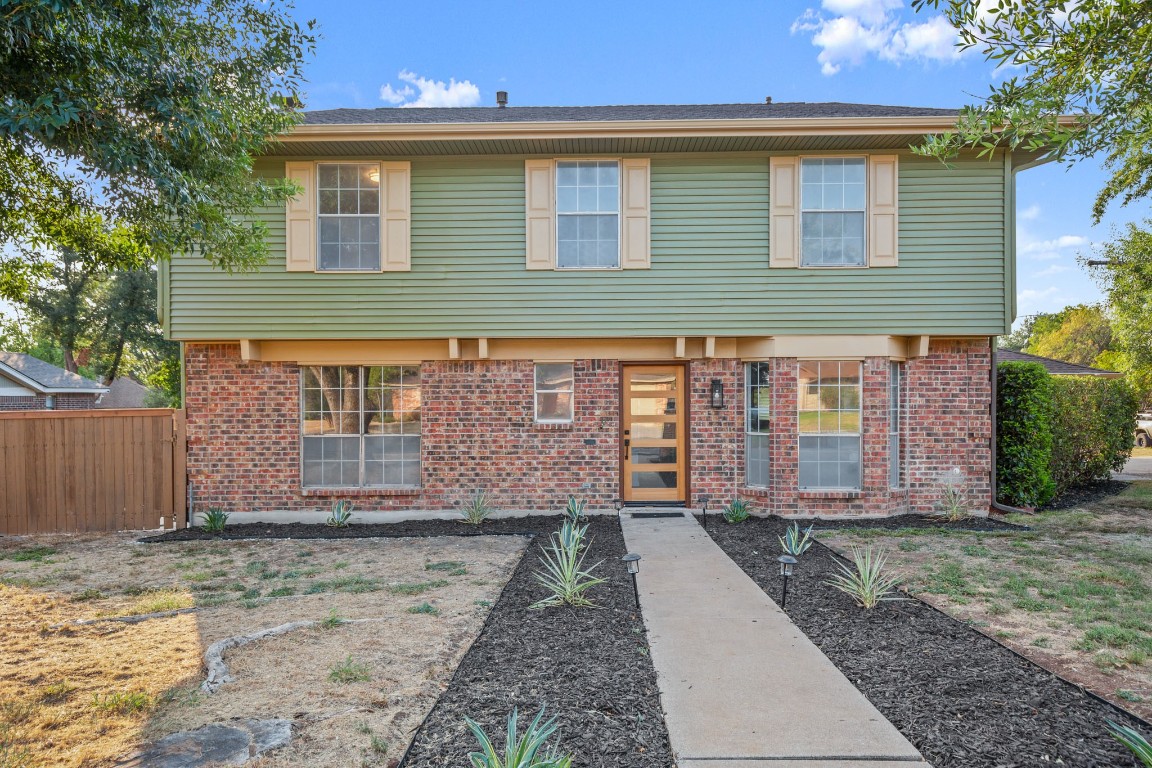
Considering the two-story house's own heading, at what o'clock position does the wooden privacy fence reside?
The wooden privacy fence is roughly at 3 o'clock from the two-story house.

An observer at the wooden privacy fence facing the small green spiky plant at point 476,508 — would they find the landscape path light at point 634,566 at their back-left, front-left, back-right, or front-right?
front-right

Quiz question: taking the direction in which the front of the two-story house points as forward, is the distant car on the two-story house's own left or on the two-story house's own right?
on the two-story house's own left

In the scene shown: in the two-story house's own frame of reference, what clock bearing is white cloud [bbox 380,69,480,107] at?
The white cloud is roughly at 5 o'clock from the two-story house.

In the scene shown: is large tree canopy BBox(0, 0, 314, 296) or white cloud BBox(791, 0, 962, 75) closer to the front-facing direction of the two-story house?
the large tree canopy

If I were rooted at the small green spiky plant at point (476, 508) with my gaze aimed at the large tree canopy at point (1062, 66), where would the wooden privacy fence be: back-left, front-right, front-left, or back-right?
back-right

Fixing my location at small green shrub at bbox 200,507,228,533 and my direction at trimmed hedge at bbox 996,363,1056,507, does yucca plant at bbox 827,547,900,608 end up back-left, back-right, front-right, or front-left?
front-right

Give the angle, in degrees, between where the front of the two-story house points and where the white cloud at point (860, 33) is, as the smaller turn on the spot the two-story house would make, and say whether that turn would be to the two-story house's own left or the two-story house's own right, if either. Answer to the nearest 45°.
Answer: approximately 135° to the two-story house's own left

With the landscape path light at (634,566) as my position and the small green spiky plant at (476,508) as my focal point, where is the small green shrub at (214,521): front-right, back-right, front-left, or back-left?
front-left

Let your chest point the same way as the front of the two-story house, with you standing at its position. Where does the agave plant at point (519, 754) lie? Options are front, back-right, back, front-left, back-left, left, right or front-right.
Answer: front

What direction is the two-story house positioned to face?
toward the camera

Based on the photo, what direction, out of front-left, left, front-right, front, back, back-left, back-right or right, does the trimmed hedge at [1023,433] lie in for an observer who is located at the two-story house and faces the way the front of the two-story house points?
left

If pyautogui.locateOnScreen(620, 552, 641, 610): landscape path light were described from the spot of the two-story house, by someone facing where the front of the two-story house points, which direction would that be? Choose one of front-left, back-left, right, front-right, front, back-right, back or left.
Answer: front

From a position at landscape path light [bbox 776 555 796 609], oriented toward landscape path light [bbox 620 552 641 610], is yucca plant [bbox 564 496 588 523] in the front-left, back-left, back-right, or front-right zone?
front-right
